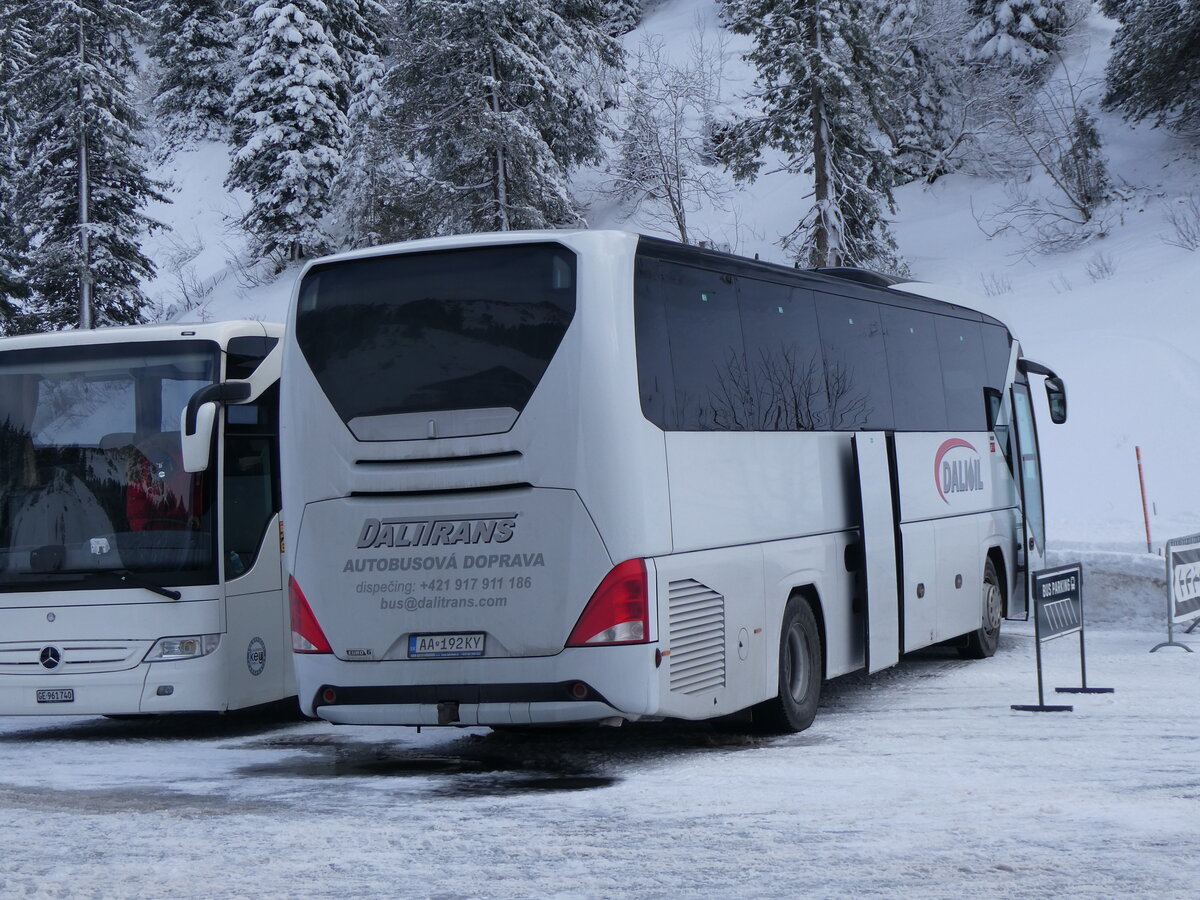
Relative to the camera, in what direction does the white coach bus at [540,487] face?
facing away from the viewer and to the right of the viewer

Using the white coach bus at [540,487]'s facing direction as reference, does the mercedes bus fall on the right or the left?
on its left

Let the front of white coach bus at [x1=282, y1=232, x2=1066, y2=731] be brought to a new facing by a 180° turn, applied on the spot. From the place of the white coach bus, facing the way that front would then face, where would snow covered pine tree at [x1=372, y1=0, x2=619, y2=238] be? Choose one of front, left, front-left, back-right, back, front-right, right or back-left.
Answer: back-right

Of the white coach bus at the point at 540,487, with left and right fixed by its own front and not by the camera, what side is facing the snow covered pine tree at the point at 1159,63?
front

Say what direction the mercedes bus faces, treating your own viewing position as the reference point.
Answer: facing the viewer and to the left of the viewer

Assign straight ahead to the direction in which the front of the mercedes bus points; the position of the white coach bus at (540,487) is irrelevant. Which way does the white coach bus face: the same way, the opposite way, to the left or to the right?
the opposite way

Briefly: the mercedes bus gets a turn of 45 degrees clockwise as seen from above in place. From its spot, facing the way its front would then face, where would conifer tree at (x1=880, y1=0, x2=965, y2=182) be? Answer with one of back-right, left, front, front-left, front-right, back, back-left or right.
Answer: back-right

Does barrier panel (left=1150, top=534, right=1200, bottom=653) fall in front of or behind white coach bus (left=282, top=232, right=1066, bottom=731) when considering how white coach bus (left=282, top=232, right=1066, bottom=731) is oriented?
in front

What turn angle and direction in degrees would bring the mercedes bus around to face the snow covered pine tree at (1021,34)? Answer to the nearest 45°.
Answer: approximately 180°

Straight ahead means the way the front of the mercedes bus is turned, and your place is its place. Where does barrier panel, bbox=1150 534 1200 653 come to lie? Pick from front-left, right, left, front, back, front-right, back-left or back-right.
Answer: back-left

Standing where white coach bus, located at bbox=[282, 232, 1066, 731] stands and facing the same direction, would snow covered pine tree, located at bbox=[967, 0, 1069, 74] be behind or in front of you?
in front

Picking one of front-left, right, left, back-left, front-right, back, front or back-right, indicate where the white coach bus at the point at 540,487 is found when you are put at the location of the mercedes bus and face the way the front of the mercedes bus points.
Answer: left
